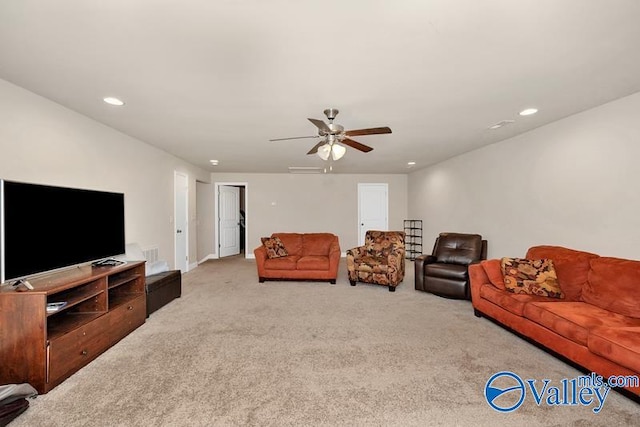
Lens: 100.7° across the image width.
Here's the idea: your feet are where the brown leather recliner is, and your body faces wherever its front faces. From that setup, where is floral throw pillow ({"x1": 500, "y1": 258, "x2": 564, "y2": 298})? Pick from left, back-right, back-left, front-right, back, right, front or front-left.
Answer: left

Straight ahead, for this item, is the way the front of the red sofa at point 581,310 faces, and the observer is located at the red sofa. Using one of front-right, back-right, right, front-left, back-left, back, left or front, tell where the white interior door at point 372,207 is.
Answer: right

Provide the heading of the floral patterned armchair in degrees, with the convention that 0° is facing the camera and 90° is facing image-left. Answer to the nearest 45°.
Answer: approximately 45°

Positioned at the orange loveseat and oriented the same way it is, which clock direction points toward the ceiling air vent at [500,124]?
The ceiling air vent is roughly at 10 o'clock from the orange loveseat.

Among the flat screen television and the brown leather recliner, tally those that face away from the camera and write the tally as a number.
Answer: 0

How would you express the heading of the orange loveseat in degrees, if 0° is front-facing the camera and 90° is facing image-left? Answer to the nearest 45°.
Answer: approximately 0°

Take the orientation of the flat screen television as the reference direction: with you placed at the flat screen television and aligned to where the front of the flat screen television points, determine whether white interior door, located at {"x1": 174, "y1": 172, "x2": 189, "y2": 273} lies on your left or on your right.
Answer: on your left

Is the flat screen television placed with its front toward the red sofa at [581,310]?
yes

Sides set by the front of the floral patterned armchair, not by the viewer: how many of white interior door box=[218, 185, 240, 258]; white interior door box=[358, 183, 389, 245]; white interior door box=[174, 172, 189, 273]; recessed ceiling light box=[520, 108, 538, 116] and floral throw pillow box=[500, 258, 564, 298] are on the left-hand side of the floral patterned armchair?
2
